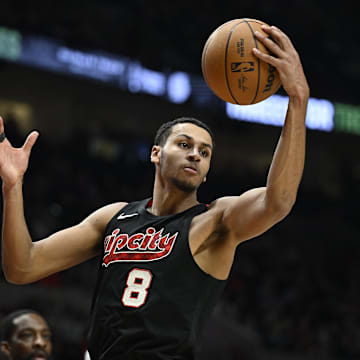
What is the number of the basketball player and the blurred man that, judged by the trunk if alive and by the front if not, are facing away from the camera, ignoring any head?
0

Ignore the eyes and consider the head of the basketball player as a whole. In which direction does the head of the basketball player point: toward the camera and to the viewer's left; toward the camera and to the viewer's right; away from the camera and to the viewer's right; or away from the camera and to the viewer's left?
toward the camera and to the viewer's right

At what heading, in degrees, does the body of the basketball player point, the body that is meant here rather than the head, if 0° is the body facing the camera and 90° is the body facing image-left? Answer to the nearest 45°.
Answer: approximately 45°

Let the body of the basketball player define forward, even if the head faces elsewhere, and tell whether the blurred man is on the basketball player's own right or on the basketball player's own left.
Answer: on the basketball player's own right

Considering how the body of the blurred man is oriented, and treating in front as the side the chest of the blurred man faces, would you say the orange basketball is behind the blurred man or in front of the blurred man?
in front

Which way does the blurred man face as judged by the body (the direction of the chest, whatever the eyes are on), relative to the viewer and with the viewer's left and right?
facing the viewer and to the right of the viewer
